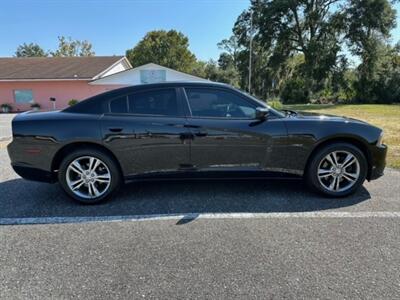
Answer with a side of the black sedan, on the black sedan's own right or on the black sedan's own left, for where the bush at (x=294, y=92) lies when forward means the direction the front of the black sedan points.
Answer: on the black sedan's own left

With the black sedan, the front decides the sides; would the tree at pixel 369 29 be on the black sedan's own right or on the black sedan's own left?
on the black sedan's own left

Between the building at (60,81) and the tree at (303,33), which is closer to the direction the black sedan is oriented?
the tree

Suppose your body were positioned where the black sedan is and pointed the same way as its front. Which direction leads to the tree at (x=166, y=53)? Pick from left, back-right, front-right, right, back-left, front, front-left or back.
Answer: left

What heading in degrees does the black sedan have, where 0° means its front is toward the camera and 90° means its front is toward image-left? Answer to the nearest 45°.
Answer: approximately 270°

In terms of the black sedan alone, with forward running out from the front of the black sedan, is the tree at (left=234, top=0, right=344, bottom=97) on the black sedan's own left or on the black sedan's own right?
on the black sedan's own left
